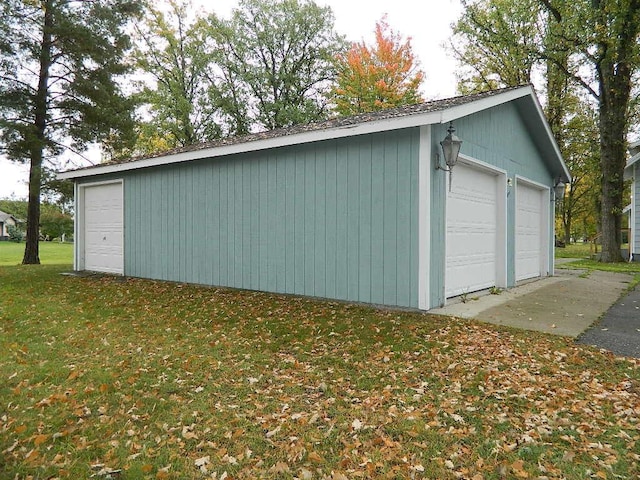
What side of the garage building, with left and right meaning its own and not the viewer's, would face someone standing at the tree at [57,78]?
back

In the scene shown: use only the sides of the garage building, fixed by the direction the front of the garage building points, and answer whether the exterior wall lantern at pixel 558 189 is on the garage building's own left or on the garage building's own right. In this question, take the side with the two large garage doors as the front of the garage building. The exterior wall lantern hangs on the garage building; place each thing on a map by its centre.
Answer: on the garage building's own left

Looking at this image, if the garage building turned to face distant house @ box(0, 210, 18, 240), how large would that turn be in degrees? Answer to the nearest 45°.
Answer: approximately 180°

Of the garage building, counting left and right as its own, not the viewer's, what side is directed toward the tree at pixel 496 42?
left

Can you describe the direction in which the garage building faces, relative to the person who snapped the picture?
facing the viewer and to the right of the viewer

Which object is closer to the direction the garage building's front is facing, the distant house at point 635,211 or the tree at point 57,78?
the distant house

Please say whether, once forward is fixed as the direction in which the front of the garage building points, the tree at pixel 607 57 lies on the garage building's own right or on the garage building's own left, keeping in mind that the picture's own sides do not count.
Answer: on the garage building's own left

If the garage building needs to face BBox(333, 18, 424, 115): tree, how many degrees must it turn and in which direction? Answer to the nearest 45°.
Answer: approximately 135° to its left

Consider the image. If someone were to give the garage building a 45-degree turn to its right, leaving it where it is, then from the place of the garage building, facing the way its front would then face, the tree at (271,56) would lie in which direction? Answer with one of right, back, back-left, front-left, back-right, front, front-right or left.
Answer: back
